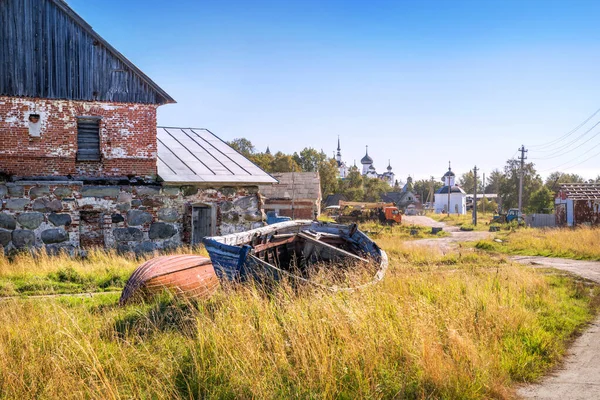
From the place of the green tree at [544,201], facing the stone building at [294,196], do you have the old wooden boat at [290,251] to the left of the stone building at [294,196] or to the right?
left

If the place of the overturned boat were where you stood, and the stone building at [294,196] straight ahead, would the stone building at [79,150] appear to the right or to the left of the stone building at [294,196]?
left

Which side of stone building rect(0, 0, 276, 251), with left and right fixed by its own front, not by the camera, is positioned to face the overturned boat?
front

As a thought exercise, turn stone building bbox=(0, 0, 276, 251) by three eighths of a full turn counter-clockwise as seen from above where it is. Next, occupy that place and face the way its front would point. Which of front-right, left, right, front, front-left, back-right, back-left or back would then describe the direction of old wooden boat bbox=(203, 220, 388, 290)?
right

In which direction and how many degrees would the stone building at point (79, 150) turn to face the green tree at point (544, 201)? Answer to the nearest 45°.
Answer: approximately 135° to its left

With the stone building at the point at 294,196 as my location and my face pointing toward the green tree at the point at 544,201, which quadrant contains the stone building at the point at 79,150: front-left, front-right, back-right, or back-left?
back-right

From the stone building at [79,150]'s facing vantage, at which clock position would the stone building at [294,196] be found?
the stone building at [294,196] is roughly at 7 o'clock from the stone building at [79,150].

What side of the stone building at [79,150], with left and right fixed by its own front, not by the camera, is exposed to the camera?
front
